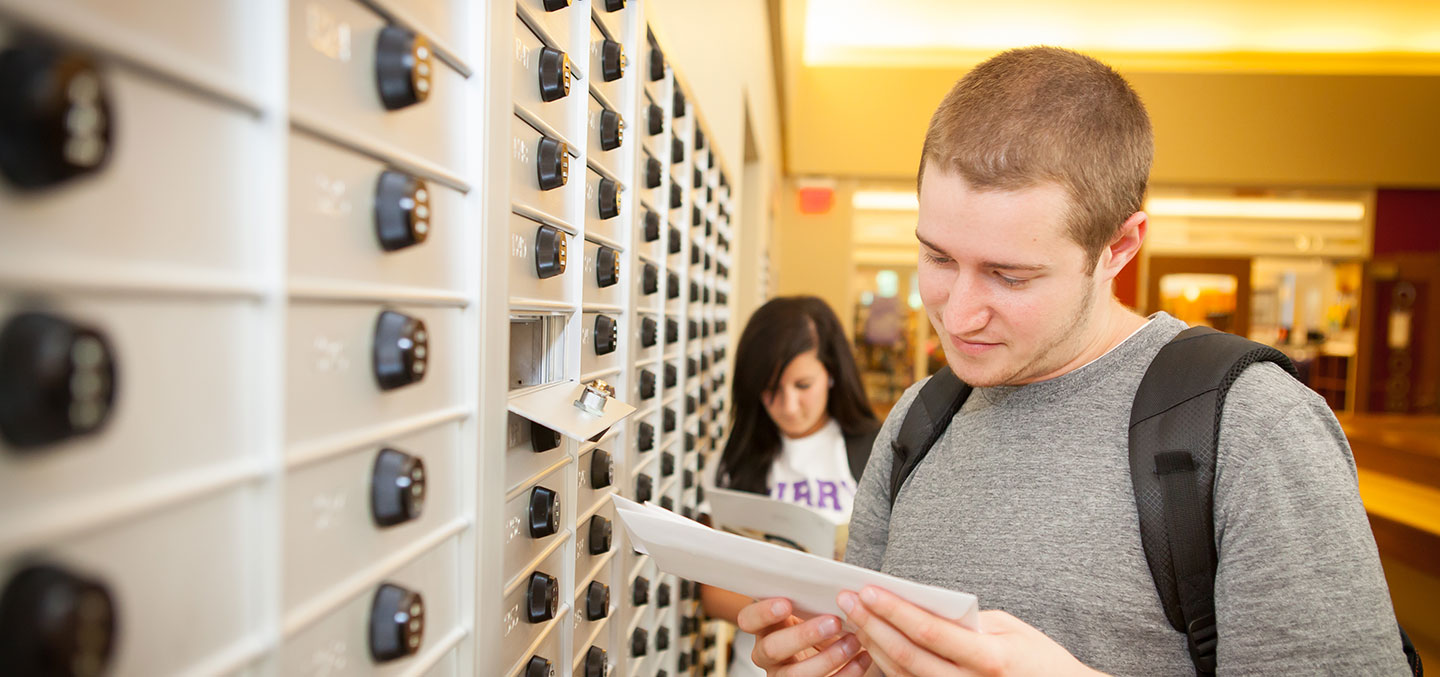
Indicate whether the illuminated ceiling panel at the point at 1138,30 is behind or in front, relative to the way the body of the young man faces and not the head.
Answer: behind

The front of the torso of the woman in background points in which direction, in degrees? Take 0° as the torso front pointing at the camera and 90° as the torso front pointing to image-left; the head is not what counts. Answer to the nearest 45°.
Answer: approximately 0°

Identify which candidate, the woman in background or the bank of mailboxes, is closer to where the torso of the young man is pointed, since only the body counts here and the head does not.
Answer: the bank of mailboxes

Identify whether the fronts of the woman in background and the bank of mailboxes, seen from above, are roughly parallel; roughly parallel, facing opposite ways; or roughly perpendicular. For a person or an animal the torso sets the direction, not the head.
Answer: roughly perpendicular

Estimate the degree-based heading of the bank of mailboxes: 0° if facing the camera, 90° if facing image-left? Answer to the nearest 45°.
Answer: approximately 315°

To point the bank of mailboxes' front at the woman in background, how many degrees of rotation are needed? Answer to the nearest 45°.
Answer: approximately 90° to its left
